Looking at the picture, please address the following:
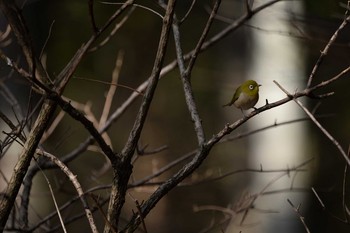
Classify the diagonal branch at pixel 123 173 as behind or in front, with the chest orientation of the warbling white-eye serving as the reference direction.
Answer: behind

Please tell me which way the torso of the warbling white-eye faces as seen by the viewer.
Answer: to the viewer's right
